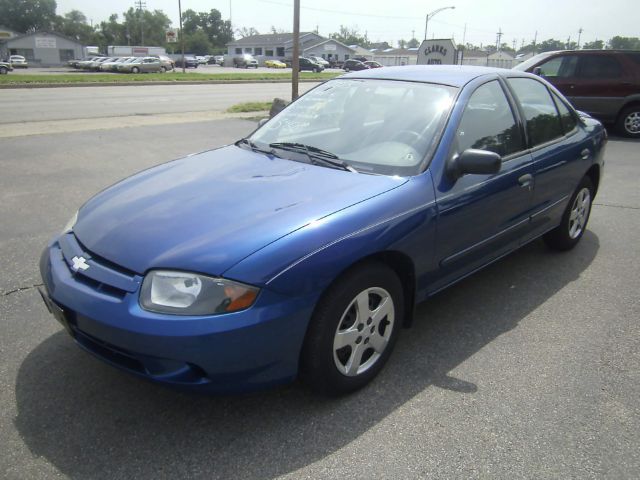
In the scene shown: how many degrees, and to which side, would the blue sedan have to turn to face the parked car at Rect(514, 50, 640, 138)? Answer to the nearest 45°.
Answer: approximately 180°

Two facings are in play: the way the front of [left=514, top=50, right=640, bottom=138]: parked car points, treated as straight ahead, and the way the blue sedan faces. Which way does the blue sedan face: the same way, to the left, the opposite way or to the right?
to the left

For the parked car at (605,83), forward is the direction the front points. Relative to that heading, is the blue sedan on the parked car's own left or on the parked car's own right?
on the parked car's own left

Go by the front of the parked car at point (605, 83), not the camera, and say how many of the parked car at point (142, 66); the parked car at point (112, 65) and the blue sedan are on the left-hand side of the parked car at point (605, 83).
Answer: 1

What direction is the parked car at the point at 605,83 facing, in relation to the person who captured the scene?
facing to the left of the viewer

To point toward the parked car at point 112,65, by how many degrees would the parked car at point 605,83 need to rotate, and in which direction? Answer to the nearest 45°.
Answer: approximately 45° to its right

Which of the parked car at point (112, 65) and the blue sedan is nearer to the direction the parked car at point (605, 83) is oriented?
the parked car

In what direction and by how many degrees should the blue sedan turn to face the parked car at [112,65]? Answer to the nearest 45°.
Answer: approximately 135° to its right

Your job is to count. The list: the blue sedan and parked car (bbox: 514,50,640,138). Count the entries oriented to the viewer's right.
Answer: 0

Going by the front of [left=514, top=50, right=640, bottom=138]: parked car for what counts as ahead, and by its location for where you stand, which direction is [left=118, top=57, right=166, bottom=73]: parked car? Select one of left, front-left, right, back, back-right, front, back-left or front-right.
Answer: front-right

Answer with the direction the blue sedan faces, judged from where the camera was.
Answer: facing the viewer and to the left of the viewer

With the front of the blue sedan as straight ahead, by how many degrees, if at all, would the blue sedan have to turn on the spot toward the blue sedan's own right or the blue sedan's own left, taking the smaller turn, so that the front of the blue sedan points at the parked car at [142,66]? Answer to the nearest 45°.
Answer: approximately 135° to the blue sedan's own right
